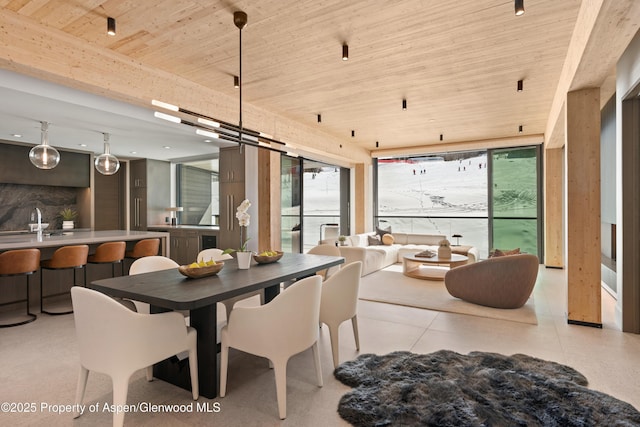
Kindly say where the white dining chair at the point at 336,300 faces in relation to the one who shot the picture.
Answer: facing away from the viewer and to the left of the viewer

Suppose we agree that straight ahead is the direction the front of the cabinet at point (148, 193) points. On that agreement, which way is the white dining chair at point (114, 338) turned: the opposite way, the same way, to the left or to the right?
the opposite way

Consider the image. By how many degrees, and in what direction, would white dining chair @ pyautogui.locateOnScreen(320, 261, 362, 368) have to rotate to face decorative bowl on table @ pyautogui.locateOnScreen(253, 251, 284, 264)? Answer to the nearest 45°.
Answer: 0° — it already faces it

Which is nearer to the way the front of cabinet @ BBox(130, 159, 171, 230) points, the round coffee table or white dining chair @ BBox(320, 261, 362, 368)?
the white dining chair

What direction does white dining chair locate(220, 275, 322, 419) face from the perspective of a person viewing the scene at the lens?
facing away from the viewer and to the left of the viewer

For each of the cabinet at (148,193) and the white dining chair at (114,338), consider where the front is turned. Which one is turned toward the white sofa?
the white dining chair

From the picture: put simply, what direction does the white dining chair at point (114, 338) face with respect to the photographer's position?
facing away from the viewer and to the right of the viewer

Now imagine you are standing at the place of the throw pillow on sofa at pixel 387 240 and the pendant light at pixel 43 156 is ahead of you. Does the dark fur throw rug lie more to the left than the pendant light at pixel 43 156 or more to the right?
left

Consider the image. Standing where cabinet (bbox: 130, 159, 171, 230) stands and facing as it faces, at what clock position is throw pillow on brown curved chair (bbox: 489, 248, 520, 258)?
The throw pillow on brown curved chair is roughly at 9 o'clock from the cabinet.
